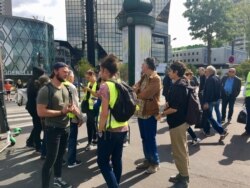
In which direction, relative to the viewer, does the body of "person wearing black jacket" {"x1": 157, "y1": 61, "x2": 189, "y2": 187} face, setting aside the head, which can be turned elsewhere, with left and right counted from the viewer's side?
facing to the left of the viewer

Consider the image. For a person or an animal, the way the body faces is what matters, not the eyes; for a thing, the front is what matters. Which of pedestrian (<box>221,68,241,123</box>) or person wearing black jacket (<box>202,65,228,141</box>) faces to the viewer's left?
the person wearing black jacket

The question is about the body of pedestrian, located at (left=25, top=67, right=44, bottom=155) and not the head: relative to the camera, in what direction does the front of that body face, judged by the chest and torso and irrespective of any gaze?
to the viewer's right

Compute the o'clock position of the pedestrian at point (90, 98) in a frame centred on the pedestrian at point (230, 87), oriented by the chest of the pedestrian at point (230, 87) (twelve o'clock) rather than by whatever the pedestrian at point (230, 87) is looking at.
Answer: the pedestrian at point (90, 98) is roughly at 1 o'clock from the pedestrian at point (230, 87).

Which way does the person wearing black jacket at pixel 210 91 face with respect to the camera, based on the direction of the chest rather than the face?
to the viewer's left

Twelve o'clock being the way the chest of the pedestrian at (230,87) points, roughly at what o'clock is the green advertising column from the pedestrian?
The green advertising column is roughly at 4 o'clock from the pedestrian.

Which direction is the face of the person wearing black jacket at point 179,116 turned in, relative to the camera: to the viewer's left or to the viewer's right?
to the viewer's left

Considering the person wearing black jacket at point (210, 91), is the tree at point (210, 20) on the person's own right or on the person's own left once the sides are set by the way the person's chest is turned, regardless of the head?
on the person's own right

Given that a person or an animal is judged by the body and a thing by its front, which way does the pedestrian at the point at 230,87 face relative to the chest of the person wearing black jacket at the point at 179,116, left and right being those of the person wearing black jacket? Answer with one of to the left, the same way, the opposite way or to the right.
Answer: to the left

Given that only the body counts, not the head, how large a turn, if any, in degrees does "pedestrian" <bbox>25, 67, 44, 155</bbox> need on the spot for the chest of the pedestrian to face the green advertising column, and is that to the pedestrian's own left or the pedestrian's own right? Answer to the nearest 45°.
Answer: approximately 45° to the pedestrian's own left
